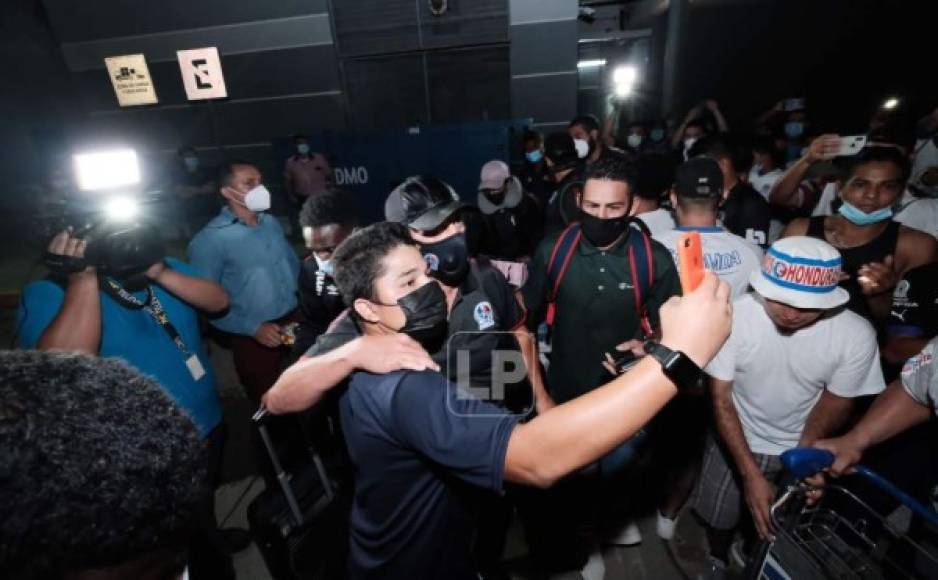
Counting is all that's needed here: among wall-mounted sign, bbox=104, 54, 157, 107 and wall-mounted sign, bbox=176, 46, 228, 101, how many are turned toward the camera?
2

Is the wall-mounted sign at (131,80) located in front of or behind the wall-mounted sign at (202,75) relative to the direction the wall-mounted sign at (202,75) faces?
behind

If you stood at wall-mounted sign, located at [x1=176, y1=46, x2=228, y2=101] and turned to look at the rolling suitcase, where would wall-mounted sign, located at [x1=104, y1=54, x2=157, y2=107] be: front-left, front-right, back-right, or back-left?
back-right

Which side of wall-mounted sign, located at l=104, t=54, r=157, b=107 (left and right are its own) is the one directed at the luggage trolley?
front

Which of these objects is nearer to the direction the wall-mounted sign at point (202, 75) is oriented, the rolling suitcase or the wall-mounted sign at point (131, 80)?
the rolling suitcase

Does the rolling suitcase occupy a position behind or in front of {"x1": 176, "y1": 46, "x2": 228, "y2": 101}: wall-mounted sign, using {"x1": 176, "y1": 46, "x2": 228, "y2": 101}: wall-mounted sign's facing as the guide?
in front

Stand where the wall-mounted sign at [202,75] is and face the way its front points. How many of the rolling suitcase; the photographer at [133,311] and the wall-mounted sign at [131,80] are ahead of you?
2

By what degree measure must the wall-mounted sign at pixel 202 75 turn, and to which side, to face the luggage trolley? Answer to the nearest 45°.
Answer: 0° — it already faces it

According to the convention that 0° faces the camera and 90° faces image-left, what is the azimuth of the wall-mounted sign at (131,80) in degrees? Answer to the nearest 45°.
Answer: approximately 0°

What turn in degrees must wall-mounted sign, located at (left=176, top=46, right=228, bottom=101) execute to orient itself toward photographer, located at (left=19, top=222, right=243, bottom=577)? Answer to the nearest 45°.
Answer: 0° — it already faces them

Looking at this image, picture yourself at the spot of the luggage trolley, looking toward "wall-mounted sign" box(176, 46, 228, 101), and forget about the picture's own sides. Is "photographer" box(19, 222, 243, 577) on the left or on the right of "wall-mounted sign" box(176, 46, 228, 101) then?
left

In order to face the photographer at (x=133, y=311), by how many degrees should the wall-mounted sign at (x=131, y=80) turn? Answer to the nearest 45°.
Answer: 0° — it already faces them
